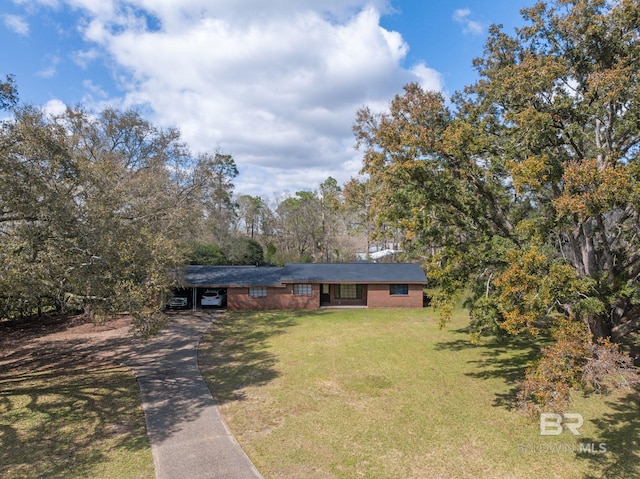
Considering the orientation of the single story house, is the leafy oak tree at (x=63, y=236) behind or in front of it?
in front

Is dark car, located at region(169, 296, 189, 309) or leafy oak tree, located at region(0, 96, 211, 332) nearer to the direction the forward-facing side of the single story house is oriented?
the leafy oak tree

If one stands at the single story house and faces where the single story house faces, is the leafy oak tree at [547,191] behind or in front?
in front

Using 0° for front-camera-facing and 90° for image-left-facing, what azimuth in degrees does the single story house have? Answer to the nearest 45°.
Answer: approximately 0°

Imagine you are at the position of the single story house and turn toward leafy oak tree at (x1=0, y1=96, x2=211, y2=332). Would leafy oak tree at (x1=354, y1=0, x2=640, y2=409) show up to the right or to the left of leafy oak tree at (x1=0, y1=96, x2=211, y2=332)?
left

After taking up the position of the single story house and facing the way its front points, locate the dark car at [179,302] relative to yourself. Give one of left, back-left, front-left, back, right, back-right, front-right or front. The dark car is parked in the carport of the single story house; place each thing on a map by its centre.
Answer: right
